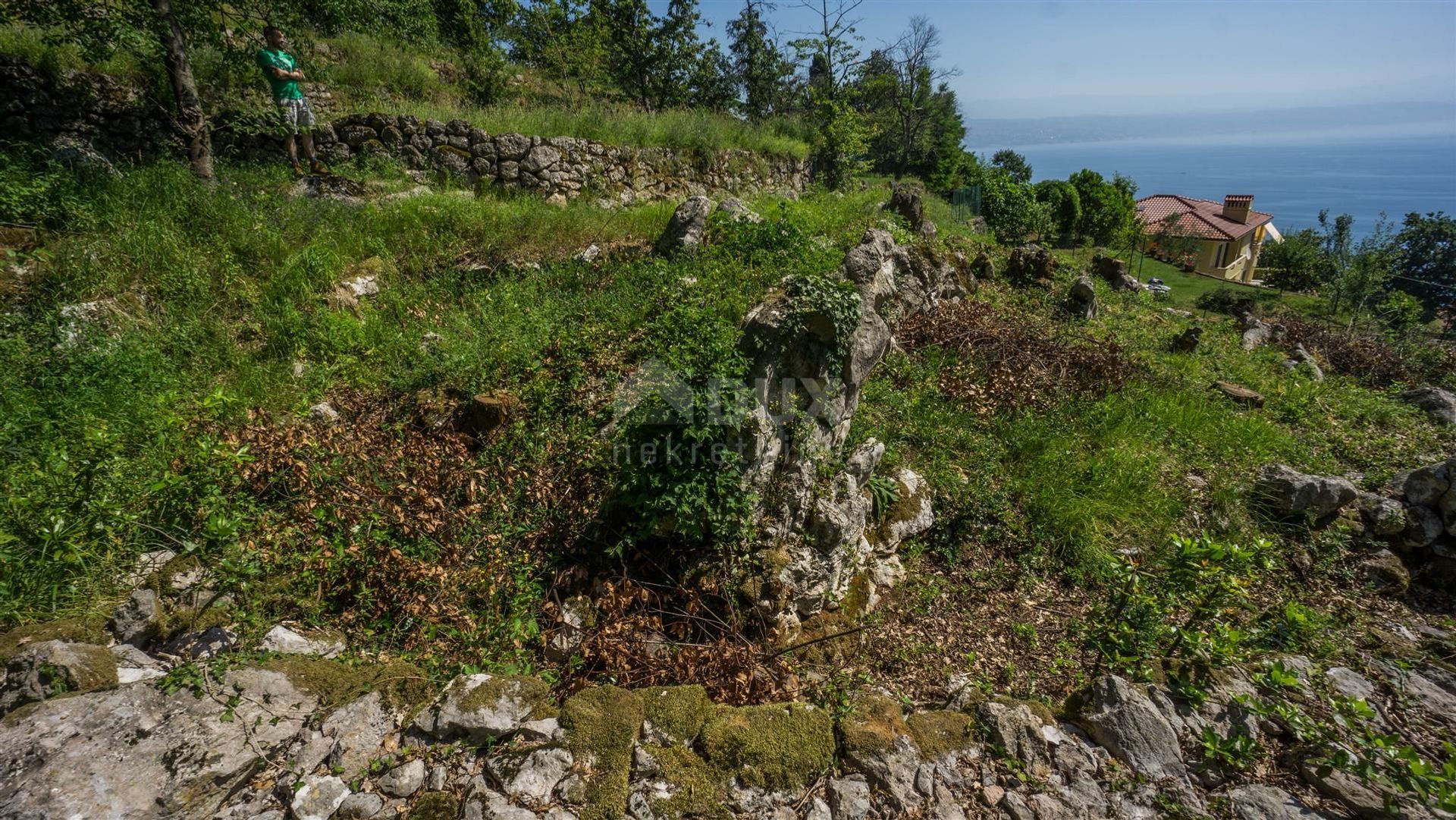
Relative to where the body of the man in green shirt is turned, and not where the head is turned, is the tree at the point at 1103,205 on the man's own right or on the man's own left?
on the man's own left

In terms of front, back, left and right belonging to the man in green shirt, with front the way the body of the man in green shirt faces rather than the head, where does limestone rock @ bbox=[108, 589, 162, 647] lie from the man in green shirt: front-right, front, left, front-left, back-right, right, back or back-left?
front-right

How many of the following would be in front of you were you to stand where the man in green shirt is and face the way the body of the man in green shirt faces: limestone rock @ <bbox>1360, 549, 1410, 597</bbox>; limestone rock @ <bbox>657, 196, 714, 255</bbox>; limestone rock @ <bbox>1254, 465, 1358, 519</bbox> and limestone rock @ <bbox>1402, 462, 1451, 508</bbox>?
4

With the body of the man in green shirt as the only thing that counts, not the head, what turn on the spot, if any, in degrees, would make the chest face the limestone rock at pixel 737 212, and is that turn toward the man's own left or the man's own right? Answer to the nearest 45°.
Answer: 0° — they already face it

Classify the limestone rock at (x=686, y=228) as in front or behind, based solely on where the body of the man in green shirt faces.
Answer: in front

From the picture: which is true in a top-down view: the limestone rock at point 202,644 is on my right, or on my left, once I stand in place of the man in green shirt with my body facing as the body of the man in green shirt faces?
on my right

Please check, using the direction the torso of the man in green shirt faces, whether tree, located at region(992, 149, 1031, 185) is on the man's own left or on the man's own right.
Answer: on the man's own left

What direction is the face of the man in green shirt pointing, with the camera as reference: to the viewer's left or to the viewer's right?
to the viewer's right

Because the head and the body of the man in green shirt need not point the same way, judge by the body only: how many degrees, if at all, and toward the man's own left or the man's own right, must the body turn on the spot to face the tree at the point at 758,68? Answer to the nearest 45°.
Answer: approximately 90° to the man's own left

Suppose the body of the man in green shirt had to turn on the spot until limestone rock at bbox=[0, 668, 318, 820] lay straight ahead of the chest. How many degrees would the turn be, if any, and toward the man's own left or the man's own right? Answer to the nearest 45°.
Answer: approximately 45° to the man's own right

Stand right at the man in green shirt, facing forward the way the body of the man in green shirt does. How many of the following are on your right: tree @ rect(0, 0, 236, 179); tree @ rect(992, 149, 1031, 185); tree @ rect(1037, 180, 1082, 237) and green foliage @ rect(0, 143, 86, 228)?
2

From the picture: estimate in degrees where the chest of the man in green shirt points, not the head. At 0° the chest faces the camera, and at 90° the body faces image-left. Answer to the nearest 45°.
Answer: approximately 315°

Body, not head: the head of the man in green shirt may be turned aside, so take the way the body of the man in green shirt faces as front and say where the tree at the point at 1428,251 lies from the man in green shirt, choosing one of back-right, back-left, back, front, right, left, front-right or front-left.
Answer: front-left

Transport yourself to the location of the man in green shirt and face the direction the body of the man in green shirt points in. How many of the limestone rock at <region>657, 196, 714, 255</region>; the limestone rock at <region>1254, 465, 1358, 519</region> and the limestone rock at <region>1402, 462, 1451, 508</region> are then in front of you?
3
